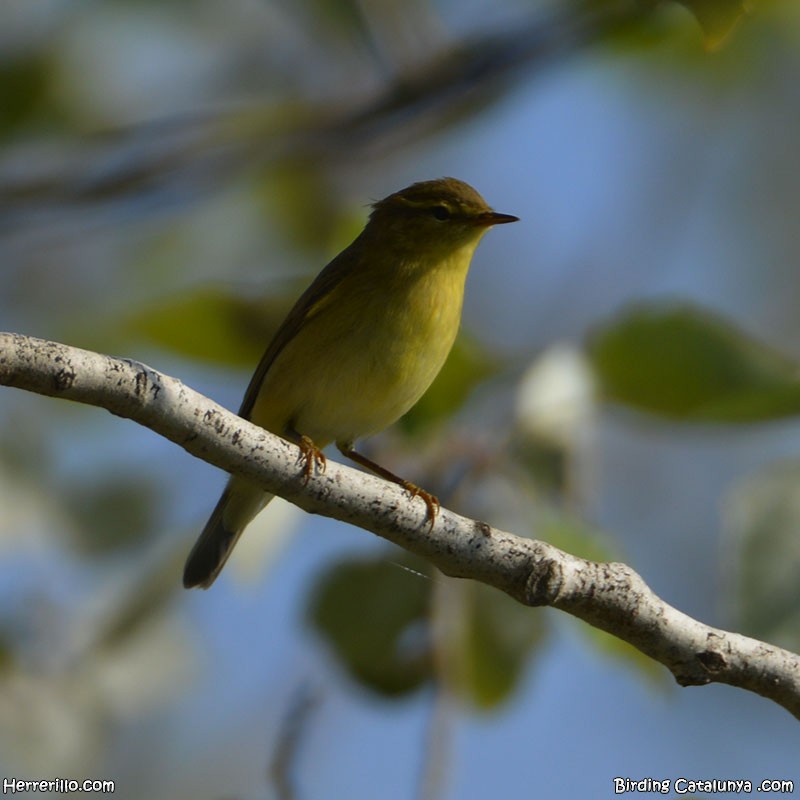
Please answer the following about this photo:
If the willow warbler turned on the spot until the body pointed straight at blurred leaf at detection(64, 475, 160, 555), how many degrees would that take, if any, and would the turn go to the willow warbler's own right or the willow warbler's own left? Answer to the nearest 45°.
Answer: approximately 180°

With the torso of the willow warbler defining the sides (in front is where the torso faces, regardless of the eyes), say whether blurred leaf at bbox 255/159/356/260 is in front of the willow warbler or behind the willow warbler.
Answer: behind

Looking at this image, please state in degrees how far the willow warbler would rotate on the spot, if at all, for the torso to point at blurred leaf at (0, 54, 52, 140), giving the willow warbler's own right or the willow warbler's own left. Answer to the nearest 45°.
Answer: approximately 135° to the willow warbler's own right

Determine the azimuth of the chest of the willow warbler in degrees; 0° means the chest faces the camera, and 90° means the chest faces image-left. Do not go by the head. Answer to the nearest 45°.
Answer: approximately 315°
